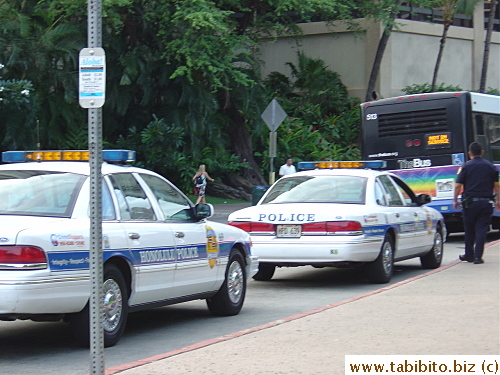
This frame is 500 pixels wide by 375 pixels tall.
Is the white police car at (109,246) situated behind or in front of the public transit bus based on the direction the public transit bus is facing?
behind

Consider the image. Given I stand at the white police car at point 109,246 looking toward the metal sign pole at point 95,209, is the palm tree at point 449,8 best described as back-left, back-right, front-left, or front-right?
back-left

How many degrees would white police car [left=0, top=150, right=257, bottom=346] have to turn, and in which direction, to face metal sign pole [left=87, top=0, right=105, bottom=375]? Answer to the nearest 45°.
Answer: approximately 135° to its right

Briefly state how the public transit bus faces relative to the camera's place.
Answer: facing away from the viewer and to the right of the viewer

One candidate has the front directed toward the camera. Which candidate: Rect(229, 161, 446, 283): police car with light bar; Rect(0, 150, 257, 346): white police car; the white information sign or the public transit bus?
the white information sign

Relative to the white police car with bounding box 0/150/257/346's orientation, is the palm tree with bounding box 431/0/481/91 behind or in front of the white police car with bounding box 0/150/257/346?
in front

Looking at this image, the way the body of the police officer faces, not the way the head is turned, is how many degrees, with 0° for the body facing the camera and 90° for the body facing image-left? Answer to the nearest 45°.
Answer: approximately 180°

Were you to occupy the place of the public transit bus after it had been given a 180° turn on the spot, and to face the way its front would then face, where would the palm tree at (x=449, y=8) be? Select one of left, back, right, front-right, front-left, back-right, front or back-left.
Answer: back-right

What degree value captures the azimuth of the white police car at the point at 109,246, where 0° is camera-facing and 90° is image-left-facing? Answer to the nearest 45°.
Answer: approximately 225°

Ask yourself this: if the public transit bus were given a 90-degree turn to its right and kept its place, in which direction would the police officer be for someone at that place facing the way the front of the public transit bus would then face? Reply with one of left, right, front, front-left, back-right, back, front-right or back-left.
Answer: front-right

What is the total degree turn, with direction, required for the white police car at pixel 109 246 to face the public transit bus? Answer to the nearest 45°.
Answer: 0° — it already faces it

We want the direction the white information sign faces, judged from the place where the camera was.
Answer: facing the viewer

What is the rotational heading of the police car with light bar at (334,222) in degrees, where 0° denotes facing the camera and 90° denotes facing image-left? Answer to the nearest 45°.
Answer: approximately 225°

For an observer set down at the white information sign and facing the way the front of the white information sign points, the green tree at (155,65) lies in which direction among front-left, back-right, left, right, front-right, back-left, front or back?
back
